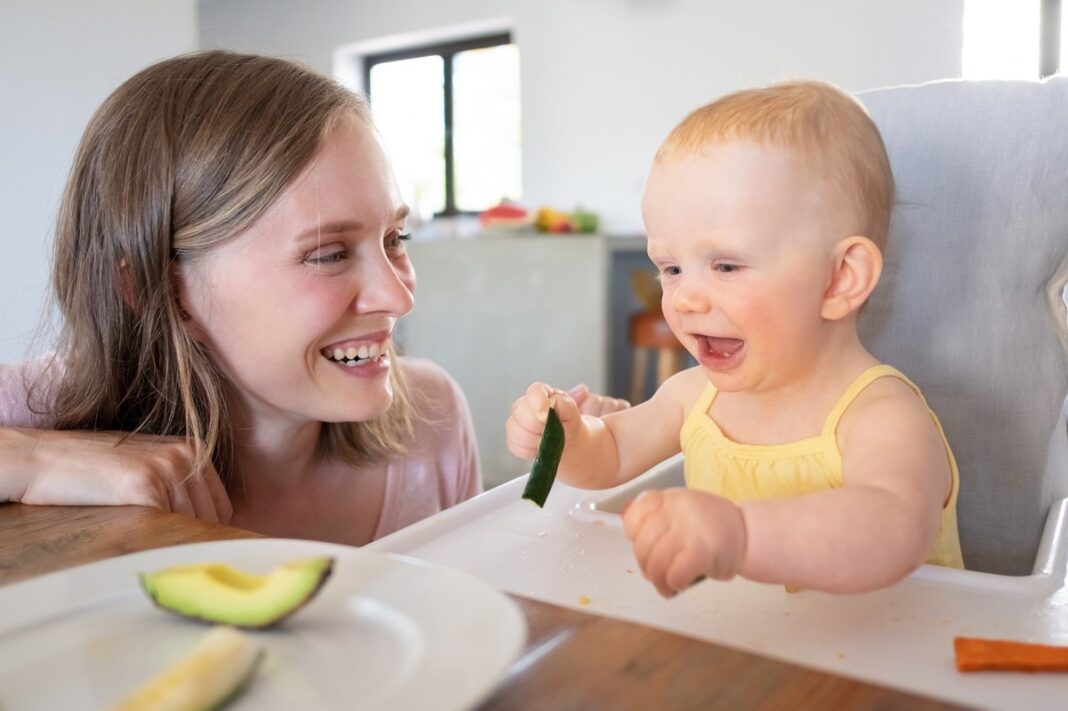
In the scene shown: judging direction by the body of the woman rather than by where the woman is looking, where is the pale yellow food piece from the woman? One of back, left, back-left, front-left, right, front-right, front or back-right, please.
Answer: front-right

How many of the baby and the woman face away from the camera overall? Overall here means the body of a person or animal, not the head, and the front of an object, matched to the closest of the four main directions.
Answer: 0

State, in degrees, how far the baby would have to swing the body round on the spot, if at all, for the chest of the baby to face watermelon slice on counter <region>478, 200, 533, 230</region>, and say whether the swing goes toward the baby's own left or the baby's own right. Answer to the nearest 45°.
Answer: approximately 135° to the baby's own right

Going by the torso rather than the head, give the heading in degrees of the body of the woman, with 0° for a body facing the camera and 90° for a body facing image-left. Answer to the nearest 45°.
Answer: approximately 315°

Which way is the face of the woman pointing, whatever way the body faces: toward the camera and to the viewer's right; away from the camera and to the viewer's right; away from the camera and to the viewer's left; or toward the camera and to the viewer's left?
toward the camera and to the viewer's right

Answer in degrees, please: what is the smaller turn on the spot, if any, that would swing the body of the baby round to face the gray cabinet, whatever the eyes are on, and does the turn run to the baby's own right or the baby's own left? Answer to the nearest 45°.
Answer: approximately 135° to the baby's own right

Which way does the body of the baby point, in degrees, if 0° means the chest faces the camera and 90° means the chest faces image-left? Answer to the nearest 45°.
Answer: approximately 45°

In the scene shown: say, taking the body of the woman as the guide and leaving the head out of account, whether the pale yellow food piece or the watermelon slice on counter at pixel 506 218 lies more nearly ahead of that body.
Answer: the pale yellow food piece
